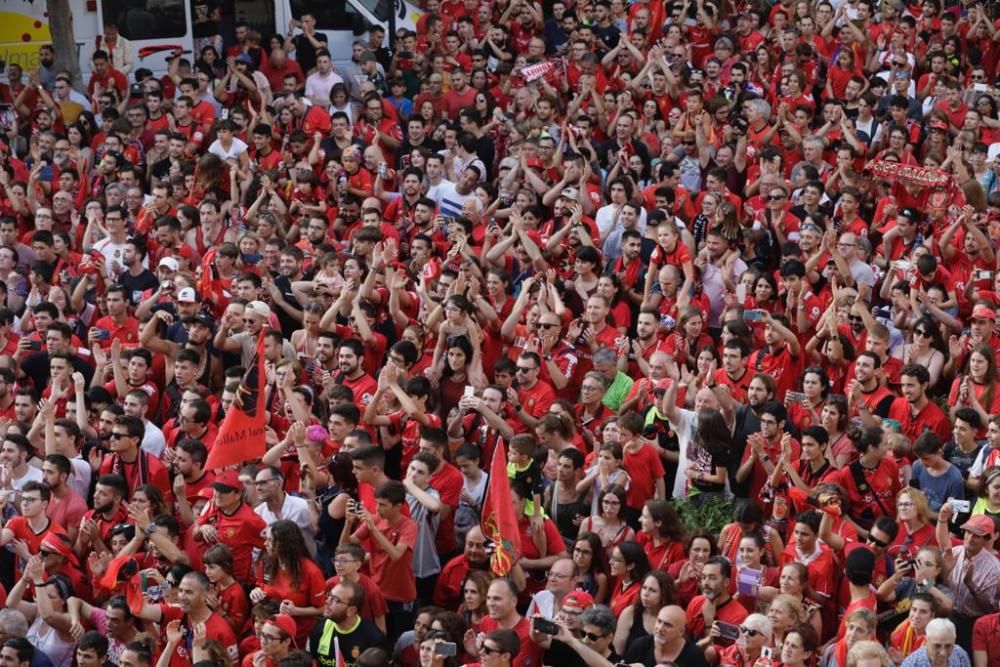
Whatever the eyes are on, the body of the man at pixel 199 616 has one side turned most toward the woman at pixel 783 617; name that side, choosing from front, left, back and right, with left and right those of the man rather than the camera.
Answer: left

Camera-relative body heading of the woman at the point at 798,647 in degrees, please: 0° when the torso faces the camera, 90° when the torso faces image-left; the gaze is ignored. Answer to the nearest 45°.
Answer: approximately 45°

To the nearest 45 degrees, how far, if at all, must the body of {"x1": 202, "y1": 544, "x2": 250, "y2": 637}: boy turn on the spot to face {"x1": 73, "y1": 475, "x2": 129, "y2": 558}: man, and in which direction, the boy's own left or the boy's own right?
approximately 90° to the boy's own right

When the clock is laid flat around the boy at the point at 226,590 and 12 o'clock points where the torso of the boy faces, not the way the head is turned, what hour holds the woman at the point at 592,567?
The woman is roughly at 8 o'clock from the boy.

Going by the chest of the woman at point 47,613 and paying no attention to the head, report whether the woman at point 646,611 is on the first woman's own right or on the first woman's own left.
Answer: on the first woman's own left

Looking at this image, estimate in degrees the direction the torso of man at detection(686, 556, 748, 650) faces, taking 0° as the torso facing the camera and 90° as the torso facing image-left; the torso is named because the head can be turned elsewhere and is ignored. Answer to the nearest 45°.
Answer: approximately 45°

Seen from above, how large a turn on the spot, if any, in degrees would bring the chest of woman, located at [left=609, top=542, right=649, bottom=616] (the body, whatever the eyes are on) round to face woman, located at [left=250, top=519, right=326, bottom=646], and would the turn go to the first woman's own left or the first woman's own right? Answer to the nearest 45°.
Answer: approximately 45° to the first woman's own right

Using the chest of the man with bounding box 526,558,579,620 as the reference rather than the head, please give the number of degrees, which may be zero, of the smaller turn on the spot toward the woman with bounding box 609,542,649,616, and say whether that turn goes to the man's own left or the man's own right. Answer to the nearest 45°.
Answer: approximately 135° to the man's own left
